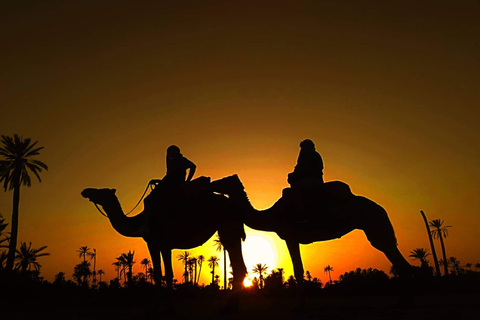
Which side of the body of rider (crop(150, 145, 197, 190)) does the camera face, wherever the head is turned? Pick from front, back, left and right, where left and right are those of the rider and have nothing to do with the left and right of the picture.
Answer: left

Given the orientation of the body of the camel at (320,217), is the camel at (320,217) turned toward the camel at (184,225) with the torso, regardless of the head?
yes

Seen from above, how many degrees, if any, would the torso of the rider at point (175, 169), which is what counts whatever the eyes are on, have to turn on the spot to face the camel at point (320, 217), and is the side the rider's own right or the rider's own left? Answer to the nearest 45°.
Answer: approximately 180°

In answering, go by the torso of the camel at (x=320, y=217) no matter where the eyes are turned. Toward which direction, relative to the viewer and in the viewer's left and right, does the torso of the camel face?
facing to the left of the viewer

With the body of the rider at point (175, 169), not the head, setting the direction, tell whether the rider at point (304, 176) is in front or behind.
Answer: behind

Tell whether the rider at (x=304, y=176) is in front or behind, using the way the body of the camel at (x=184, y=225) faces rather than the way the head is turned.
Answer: behind

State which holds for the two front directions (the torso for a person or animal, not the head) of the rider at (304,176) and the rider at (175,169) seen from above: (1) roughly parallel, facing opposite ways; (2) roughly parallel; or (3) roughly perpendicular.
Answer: roughly parallel

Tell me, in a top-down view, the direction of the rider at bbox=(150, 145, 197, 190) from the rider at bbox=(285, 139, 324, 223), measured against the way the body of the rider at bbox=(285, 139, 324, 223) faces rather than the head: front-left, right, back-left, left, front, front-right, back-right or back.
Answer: front

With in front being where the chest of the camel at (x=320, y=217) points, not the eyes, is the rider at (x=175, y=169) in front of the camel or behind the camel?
in front

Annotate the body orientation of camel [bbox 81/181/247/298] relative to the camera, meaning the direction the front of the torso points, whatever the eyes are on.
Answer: to the viewer's left

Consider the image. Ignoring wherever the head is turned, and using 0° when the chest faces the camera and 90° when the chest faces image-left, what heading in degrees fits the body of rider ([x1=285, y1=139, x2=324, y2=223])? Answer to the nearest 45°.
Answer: approximately 90°
